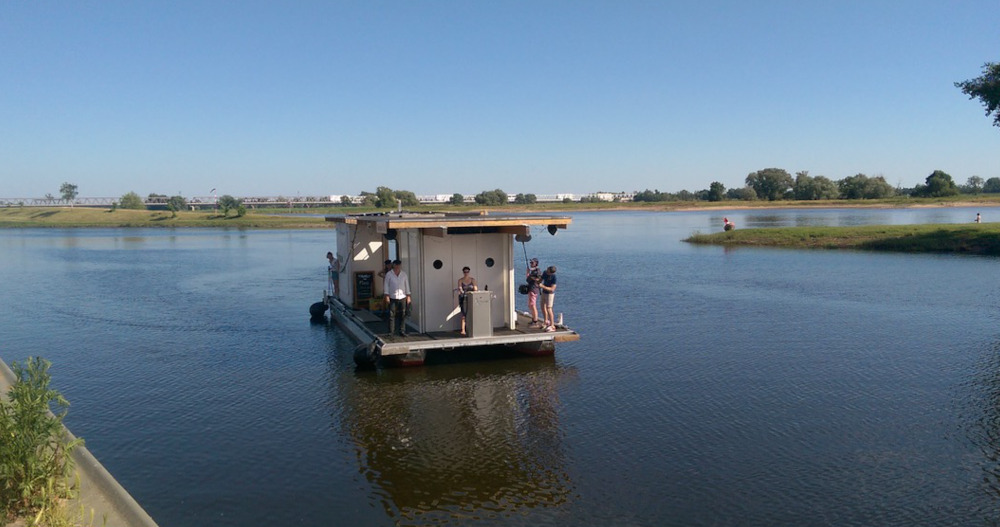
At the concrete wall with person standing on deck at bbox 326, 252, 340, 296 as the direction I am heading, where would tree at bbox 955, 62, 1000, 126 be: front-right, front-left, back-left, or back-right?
front-right

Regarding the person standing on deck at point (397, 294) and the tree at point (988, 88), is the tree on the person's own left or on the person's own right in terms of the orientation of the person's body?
on the person's own left

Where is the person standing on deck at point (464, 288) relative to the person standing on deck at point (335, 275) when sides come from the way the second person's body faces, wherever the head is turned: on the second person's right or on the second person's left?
on the second person's left

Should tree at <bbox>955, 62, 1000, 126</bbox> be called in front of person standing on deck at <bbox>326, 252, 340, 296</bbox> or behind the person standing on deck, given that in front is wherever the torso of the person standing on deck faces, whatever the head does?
behind

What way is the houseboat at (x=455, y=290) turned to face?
toward the camera

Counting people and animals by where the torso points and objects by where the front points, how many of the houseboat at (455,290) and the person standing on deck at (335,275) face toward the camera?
1

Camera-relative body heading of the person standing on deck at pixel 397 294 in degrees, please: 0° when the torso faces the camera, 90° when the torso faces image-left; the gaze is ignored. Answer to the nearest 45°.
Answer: approximately 0°

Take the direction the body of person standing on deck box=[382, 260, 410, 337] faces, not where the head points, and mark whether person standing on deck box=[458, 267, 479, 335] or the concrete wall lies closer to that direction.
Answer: the concrete wall
